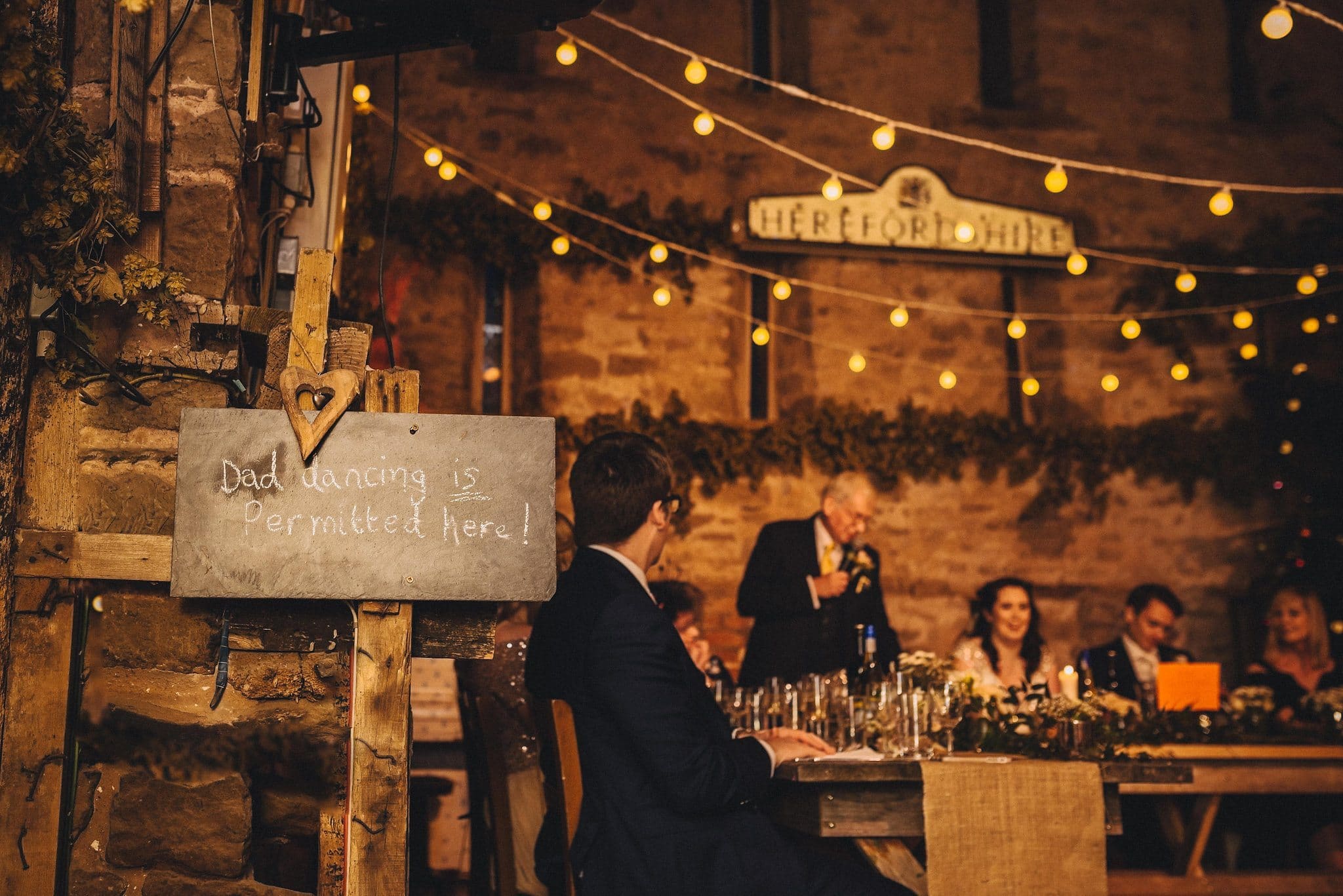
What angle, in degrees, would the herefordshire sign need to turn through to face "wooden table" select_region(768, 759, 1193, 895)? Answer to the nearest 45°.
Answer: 0° — it already faces it

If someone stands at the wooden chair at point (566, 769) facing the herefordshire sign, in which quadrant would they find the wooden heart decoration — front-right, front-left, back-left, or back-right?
back-left

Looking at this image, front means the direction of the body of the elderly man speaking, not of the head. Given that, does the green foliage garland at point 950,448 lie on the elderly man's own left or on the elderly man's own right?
on the elderly man's own left

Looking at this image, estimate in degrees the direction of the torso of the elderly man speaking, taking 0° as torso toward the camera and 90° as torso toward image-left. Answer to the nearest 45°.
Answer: approximately 315°

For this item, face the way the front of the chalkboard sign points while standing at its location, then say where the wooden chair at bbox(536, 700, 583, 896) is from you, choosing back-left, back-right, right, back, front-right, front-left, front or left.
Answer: back-left

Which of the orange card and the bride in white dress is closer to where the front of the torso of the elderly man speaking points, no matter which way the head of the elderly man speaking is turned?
the orange card

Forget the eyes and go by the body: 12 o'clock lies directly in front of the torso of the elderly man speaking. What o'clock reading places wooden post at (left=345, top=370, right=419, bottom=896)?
The wooden post is roughly at 2 o'clock from the elderly man speaking.

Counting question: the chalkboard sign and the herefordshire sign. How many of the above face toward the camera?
2

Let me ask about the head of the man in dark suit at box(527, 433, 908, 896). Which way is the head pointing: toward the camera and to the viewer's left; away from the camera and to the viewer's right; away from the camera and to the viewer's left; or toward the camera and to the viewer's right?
away from the camera and to the viewer's right
